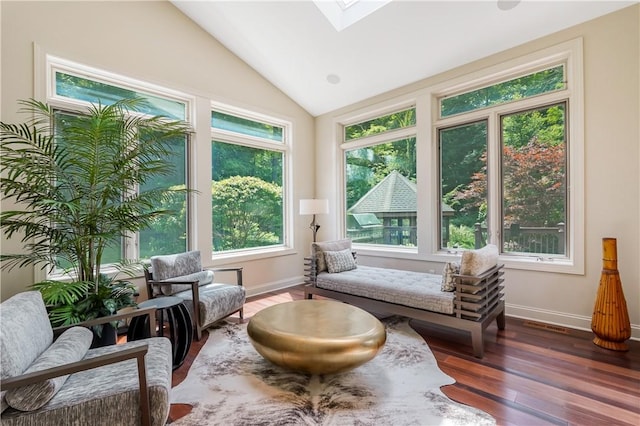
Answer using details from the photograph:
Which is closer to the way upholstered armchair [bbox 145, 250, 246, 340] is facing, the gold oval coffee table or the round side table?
the gold oval coffee table

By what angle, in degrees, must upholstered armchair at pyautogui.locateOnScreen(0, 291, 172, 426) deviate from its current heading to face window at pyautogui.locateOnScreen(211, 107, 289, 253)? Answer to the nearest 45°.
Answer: approximately 45° to its left

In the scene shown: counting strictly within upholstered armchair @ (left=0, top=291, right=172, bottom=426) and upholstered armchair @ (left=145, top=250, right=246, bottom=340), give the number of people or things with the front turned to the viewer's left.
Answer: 0

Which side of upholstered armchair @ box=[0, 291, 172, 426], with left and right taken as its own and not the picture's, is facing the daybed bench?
front

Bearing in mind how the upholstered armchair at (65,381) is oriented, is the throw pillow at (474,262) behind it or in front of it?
in front

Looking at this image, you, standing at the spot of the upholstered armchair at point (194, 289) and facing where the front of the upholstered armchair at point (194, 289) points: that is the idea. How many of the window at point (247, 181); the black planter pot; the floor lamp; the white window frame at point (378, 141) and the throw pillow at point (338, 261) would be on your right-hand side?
1

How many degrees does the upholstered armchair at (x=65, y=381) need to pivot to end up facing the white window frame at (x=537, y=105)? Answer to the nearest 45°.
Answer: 0° — it already faces it

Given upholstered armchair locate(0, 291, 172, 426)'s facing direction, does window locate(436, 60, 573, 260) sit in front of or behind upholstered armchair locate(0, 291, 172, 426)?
in front

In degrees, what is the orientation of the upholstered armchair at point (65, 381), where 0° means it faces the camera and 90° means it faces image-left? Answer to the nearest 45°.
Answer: approximately 270°

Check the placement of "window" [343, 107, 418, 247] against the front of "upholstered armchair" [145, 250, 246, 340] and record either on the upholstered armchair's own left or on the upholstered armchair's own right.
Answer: on the upholstered armchair's own left

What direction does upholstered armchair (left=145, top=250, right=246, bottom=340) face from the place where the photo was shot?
facing the viewer and to the right of the viewer

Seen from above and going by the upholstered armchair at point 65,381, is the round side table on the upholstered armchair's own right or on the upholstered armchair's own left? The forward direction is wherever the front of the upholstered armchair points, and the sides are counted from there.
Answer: on the upholstered armchair's own left

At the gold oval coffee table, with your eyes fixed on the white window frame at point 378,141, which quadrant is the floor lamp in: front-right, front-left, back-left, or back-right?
front-left
